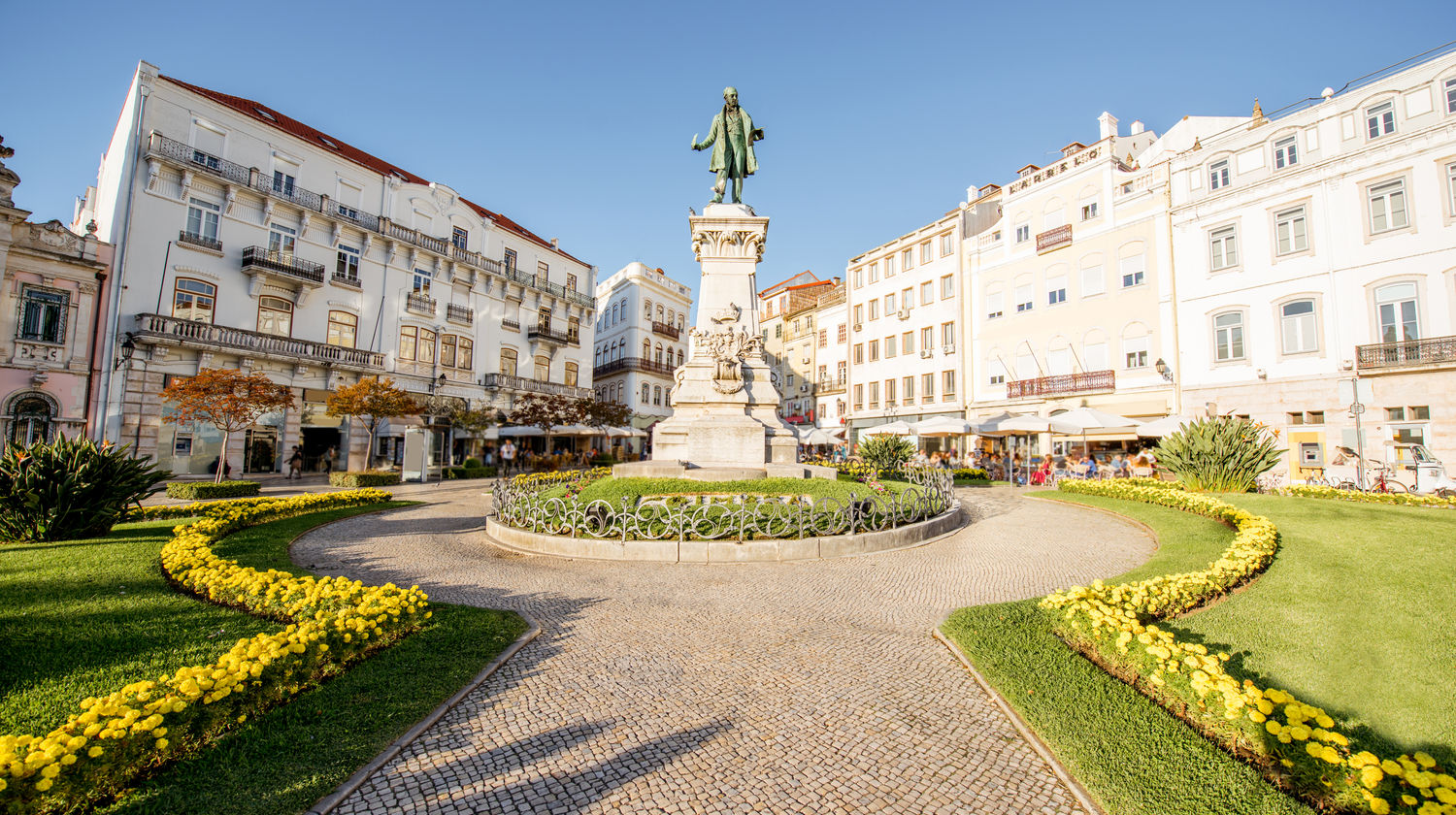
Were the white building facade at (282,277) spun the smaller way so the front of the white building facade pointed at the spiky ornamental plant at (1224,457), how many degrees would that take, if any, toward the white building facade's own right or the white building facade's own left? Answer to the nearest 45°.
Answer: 0° — it already faces it

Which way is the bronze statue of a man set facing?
toward the camera

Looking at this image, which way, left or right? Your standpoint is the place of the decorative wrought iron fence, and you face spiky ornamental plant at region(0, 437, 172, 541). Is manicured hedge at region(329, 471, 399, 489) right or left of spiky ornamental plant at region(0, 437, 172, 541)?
right

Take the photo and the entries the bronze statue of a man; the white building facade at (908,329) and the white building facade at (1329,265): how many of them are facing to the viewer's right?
0

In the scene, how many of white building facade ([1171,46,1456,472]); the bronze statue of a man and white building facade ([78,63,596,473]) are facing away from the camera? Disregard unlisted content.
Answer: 0

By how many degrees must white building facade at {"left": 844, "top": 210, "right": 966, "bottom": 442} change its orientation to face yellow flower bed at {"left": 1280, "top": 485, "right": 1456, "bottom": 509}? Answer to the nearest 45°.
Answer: approximately 45° to its left

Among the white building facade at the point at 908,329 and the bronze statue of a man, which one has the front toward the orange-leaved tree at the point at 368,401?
the white building facade

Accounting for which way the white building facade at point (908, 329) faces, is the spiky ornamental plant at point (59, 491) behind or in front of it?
in front

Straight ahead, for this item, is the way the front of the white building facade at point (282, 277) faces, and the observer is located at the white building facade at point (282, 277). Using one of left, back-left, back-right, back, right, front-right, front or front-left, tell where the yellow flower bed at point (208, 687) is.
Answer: front-right

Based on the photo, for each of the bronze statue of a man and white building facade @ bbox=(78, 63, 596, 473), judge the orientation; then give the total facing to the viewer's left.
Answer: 0

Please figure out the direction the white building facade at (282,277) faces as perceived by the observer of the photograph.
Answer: facing the viewer and to the right of the viewer

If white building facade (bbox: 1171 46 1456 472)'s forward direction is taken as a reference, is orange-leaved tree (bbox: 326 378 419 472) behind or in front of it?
in front

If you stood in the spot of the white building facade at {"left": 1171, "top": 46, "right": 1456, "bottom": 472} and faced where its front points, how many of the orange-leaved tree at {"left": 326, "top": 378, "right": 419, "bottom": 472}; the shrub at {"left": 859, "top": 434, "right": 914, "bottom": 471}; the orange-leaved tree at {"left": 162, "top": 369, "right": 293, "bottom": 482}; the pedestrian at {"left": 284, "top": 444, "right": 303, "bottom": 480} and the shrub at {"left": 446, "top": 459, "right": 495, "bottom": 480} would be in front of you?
5

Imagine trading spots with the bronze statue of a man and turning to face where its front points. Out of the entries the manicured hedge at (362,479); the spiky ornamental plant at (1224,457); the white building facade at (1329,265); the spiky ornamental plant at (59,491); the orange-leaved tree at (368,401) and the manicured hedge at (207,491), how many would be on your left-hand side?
2

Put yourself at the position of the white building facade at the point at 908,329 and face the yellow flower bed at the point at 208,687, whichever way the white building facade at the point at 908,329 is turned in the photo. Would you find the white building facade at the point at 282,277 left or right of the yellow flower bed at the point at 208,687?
right

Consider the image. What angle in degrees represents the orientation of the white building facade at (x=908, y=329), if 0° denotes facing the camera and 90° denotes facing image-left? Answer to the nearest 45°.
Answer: approximately 45°
